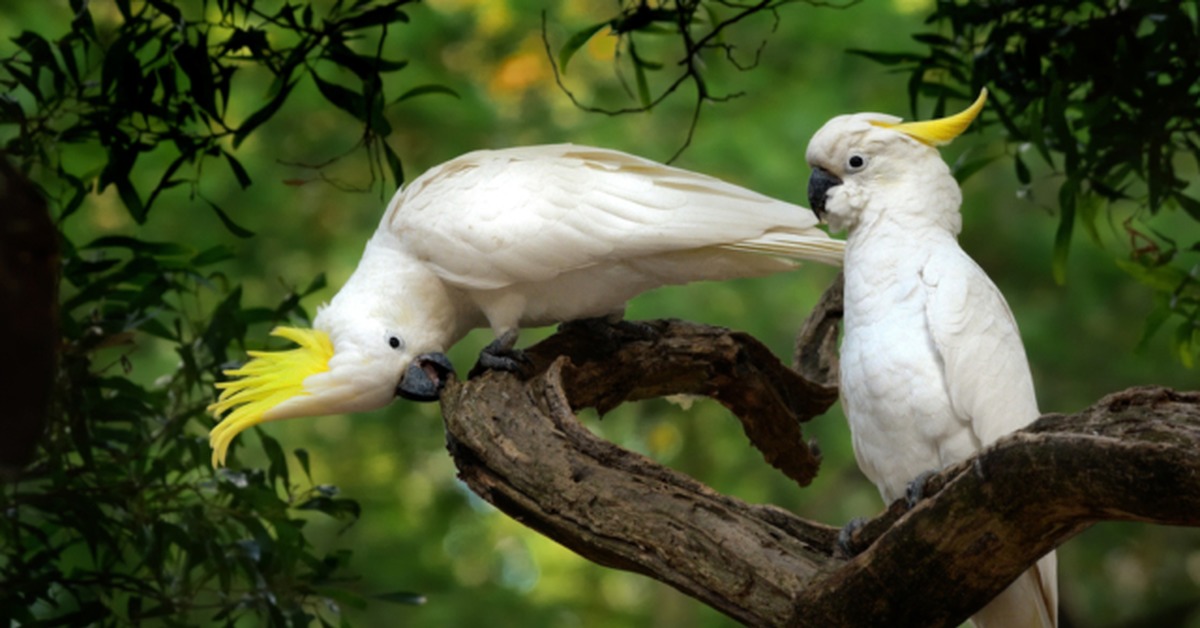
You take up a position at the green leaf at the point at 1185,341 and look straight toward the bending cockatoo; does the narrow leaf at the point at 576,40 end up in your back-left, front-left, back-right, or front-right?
front-right

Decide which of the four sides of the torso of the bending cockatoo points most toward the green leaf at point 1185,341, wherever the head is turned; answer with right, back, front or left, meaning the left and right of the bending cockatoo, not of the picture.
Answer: back

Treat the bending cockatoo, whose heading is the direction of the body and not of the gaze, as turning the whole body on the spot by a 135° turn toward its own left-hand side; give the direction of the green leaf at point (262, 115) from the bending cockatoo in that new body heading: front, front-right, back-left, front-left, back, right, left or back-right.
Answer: back

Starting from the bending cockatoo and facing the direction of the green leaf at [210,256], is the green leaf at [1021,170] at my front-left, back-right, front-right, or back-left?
back-right

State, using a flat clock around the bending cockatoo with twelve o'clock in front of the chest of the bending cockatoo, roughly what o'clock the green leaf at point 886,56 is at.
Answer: The green leaf is roughly at 5 o'clock from the bending cockatoo.

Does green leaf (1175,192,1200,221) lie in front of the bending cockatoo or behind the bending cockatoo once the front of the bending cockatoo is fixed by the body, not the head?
behind

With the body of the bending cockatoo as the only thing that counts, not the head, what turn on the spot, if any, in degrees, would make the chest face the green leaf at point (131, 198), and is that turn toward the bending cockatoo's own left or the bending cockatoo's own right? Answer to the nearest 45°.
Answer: approximately 45° to the bending cockatoo's own right

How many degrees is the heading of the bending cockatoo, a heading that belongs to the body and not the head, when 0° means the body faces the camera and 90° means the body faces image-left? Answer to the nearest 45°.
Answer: approximately 90°

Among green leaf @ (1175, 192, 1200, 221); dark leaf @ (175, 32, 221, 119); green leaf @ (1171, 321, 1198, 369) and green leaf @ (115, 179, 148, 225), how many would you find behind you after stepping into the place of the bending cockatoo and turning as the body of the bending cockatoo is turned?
2

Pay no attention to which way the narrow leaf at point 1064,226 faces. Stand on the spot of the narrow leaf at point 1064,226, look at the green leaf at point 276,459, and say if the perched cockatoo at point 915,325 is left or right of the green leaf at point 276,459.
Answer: left

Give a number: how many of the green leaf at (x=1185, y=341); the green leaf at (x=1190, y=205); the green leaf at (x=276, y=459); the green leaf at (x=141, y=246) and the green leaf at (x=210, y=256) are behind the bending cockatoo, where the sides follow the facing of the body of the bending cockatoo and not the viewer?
2

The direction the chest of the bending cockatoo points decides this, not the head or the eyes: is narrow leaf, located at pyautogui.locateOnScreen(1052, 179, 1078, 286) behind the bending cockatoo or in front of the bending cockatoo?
behind
